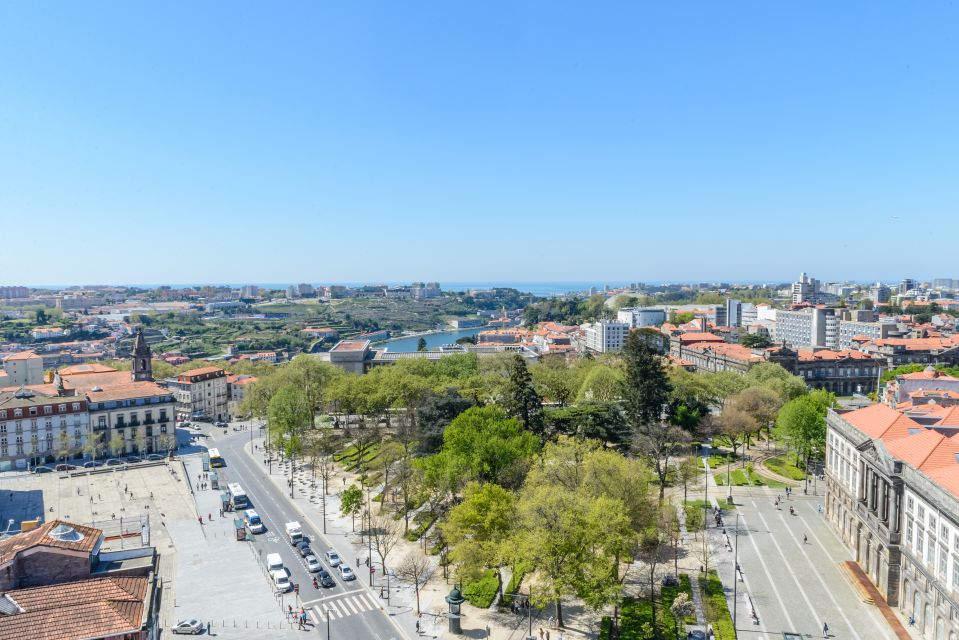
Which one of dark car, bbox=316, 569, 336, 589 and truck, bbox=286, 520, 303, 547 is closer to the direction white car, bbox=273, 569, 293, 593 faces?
the dark car

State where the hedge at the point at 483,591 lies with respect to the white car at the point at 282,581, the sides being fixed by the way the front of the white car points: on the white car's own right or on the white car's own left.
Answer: on the white car's own left

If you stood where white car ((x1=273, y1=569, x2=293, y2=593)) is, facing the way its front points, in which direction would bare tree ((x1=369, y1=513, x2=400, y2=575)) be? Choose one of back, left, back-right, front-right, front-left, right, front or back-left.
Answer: back-left

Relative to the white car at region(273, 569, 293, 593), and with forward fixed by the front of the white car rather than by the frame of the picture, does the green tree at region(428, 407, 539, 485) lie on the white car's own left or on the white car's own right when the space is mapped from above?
on the white car's own left

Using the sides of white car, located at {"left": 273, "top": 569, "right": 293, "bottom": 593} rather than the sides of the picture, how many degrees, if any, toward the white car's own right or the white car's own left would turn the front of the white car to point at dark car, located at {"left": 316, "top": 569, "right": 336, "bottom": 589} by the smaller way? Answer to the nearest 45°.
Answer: approximately 90° to the white car's own left

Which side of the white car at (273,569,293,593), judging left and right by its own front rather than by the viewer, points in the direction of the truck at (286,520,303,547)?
back

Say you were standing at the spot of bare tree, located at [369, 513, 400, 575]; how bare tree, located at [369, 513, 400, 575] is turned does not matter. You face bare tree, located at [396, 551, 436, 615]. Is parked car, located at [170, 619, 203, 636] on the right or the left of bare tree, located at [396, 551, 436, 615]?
right

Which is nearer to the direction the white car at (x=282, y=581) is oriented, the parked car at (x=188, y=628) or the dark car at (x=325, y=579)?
the parked car

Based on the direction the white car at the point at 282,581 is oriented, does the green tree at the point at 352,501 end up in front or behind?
behind

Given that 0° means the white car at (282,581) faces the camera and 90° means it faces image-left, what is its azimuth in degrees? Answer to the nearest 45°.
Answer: approximately 0°

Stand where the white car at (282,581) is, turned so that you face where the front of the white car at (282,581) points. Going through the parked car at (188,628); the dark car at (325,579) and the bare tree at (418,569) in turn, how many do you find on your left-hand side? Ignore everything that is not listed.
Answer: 2

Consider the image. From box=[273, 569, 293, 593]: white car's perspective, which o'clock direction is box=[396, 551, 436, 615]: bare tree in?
The bare tree is roughly at 9 o'clock from the white car.

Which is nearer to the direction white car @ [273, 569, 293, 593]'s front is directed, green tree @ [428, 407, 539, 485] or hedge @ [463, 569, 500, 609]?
the hedge
